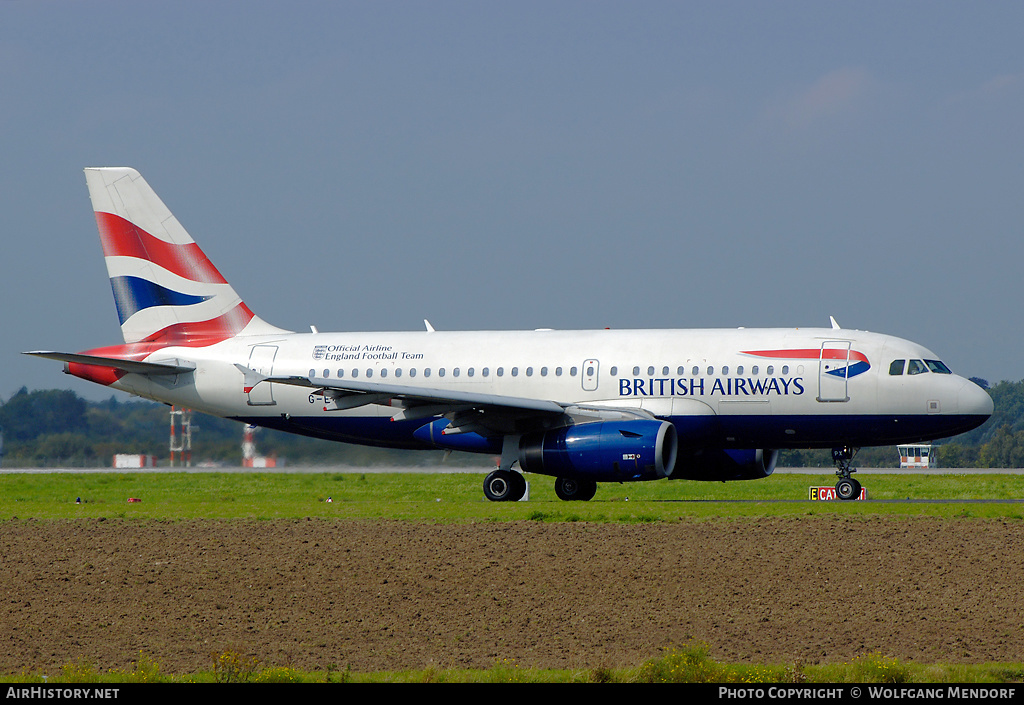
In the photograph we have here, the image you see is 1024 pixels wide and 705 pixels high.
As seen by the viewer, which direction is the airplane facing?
to the viewer's right
